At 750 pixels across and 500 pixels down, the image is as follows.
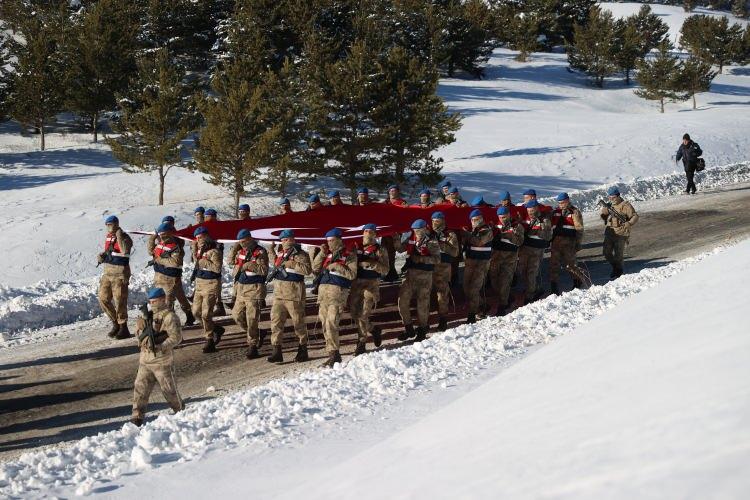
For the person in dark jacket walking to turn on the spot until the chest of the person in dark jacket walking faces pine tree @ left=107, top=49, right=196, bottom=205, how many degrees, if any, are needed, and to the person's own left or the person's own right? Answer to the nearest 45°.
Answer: approximately 45° to the person's own right

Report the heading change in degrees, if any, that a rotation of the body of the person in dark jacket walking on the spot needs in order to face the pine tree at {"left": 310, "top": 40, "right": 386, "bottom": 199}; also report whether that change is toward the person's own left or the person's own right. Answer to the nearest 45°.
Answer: approximately 45° to the person's own right

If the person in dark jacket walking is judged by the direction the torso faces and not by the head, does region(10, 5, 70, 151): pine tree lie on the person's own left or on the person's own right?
on the person's own right

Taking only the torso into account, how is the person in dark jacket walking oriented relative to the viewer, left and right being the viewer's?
facing the viewer and to the left of the viewer

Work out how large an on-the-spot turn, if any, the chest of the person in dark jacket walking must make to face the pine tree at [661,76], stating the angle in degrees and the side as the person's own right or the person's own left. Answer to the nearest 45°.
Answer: approximately 135° to the person's own right

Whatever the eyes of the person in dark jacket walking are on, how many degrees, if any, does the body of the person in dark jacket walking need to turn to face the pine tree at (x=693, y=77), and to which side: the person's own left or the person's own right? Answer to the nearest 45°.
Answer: approximately 135° to the person's own right
